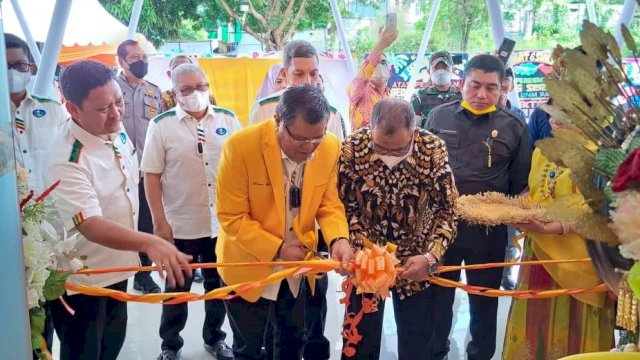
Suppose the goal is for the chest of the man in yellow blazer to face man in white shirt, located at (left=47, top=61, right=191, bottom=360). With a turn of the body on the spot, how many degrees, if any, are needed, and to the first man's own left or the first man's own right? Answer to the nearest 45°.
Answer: approximately 135° to the first man's own right

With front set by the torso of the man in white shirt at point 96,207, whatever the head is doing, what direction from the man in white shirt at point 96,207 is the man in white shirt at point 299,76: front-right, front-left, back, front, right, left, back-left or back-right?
left

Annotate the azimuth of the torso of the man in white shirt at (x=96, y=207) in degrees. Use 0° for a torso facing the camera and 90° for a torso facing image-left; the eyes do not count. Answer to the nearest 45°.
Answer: approximately 315°

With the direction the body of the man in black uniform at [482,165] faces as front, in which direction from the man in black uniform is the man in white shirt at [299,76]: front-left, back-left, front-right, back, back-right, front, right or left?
right

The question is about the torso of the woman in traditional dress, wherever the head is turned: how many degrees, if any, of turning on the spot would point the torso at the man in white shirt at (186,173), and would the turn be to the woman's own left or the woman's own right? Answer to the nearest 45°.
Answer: approximately 45° to the woman's own right

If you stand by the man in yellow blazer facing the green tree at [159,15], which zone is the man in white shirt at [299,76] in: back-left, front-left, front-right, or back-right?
front-right

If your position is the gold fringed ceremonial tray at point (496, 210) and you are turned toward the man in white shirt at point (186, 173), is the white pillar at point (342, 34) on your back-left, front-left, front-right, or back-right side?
front-right

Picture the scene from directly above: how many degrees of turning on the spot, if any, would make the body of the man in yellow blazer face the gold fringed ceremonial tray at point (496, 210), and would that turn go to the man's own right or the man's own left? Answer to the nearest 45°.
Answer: approximately 45° to the man's own left

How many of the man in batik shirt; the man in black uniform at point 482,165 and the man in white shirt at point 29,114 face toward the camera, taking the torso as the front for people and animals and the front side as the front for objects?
3

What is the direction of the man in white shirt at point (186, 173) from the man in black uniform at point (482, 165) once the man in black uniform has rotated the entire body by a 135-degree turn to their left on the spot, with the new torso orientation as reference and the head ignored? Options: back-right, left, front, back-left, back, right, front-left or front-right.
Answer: back-left

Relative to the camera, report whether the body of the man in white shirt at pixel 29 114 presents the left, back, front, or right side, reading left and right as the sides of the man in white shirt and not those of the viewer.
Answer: front

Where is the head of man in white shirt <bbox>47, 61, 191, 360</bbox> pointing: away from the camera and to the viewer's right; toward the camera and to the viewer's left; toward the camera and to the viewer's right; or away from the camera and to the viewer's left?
toward the camera and to the viewer's right

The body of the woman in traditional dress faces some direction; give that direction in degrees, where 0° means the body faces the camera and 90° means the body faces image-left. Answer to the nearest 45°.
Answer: approximately 45°

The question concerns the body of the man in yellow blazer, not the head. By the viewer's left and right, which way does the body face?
facing the viewer and to the right of the viewer

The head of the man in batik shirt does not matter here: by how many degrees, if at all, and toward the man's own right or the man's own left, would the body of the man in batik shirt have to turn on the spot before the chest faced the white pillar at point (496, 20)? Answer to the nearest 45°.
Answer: approximately 180°

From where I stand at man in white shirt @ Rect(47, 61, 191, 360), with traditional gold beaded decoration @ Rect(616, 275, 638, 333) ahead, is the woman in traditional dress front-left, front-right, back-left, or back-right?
front-left

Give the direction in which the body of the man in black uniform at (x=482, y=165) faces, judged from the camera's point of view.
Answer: toward the camera

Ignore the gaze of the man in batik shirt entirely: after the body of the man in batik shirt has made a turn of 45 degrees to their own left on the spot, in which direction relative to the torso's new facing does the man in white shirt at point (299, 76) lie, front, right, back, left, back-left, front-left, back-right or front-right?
back

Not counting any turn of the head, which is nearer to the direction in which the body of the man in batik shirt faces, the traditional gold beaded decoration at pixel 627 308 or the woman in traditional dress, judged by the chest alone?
the traditional gold beaded decoration
